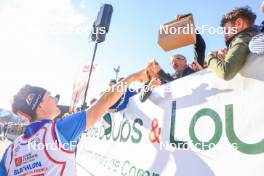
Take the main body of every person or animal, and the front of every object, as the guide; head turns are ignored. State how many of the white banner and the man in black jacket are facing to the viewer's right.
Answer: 0

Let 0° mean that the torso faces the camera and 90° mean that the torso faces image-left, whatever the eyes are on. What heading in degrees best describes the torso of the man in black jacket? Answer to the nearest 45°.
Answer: approximately 45°

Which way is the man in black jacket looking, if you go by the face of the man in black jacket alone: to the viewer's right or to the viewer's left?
to the viewer's left

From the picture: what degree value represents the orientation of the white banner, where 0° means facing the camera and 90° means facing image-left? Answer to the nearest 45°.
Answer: approximately 45°
